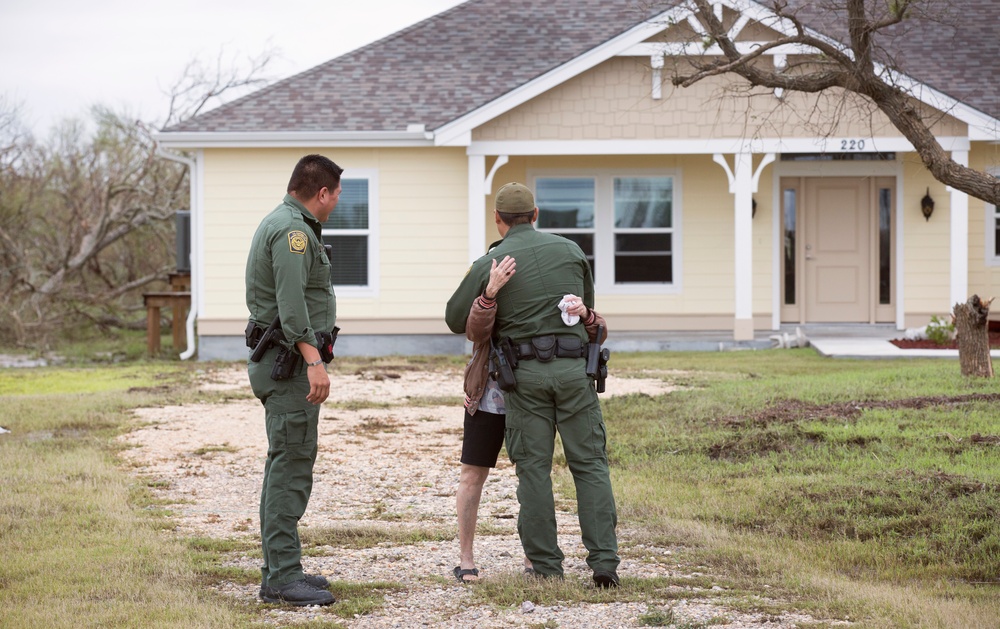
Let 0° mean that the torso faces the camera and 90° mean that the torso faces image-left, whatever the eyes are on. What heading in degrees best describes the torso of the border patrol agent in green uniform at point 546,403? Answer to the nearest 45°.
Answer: approximately 180°

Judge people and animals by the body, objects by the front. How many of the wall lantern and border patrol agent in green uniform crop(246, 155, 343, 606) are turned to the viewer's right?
1

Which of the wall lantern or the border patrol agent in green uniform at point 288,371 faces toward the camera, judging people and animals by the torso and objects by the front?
the wall lantern

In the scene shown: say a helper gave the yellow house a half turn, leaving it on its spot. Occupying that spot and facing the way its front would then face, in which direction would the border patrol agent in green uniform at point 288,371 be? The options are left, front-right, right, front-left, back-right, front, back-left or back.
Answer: back

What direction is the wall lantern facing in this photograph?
toward the camera

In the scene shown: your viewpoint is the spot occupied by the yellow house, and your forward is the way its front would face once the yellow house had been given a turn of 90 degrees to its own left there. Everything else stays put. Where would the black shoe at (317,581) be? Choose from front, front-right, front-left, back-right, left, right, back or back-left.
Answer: right

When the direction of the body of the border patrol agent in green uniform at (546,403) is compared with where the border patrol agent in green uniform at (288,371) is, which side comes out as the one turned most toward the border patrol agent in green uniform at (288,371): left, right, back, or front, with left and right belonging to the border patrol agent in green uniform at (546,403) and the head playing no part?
left

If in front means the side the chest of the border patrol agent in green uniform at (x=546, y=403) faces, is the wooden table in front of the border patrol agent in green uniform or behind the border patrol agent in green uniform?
in front

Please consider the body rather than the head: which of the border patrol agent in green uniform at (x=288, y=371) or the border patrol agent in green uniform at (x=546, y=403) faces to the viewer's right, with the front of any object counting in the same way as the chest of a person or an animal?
the border patrol agent in green uniform at (x=288, y=371)

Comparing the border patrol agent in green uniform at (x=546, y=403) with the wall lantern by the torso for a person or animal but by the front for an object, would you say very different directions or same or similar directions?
very different directions

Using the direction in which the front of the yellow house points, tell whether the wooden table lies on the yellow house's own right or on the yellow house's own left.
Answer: on the yellow house's own right

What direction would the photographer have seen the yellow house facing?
facing the viewer

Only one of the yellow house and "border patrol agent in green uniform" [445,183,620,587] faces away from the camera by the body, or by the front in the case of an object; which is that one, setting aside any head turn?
the border patrol agent in green uniform

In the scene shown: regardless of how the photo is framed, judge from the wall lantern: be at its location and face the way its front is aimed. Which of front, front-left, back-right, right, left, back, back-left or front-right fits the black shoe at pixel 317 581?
front

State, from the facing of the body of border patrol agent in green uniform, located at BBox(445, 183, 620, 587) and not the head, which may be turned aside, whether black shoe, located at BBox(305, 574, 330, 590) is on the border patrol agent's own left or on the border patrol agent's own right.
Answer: on the border patrol agent's own left

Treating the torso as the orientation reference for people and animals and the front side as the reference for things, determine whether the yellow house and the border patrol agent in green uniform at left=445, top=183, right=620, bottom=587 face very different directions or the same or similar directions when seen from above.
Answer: very different directions

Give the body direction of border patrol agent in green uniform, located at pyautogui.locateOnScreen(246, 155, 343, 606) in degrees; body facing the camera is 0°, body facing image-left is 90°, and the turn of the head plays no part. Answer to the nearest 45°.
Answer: approximately 270°

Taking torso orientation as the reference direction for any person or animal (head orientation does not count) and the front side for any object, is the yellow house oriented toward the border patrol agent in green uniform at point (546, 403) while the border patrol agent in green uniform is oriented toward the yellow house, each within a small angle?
yes
